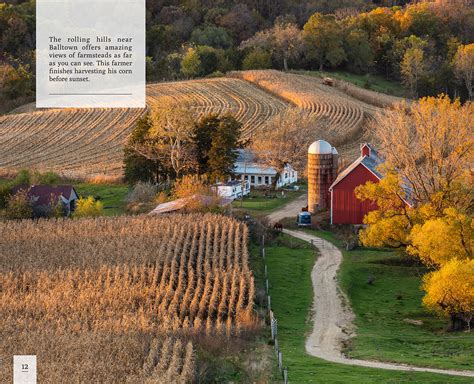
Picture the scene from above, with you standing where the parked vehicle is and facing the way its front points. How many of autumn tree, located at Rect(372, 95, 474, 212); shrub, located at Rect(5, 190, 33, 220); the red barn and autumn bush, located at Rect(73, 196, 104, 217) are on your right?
2

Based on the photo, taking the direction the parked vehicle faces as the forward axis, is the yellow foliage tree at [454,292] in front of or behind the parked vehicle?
in front

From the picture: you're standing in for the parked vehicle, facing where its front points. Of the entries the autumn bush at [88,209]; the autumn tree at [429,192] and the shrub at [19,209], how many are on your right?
2

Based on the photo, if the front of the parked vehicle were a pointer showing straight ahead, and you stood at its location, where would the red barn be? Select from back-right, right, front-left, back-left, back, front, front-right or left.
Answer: left

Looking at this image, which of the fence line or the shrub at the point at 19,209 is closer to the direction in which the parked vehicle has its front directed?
the fence line

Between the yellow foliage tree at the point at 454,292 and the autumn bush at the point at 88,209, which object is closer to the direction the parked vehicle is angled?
the yellow foliage tree

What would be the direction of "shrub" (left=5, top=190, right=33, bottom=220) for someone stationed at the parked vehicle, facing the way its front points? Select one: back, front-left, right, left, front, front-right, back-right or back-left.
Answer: right

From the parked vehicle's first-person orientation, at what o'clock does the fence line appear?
The fence line is roughly at 12 o'clock from the parked vehicle.

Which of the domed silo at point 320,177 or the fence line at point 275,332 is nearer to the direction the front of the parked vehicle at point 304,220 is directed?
the fence line

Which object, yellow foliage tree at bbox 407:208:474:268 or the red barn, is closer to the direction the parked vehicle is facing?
the yellow foliage tree

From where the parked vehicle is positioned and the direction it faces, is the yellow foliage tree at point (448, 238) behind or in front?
in front

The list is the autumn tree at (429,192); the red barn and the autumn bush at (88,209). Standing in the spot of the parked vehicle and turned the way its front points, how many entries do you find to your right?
1

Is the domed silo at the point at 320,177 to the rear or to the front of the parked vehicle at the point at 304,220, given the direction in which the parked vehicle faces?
to the rear

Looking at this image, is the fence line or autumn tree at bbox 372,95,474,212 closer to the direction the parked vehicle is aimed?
the fence line

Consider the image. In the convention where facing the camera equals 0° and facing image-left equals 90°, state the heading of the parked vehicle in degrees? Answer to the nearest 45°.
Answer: approximately 0°

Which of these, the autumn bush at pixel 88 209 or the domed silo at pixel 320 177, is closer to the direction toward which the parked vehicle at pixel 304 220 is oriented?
the autumn bush
